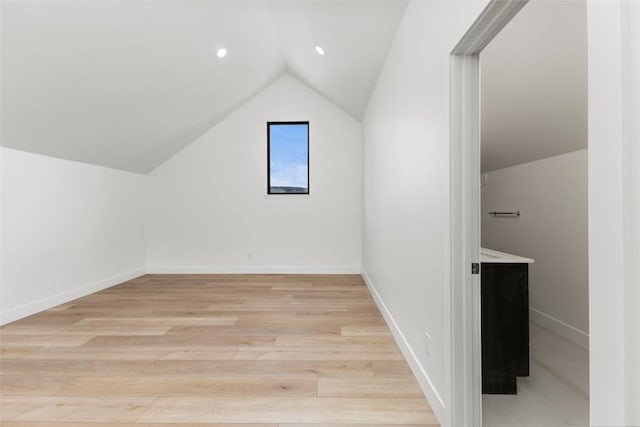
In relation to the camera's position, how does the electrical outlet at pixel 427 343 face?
facing to the left of the viewer

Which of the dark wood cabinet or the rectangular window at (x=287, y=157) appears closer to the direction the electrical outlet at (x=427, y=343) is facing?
the rectangular window

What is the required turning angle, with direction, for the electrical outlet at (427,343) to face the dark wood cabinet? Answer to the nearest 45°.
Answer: approximately 135° to its right

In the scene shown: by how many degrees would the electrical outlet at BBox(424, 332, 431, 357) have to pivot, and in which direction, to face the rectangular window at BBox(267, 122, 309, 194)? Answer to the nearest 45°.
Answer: approximately 45° to its right
